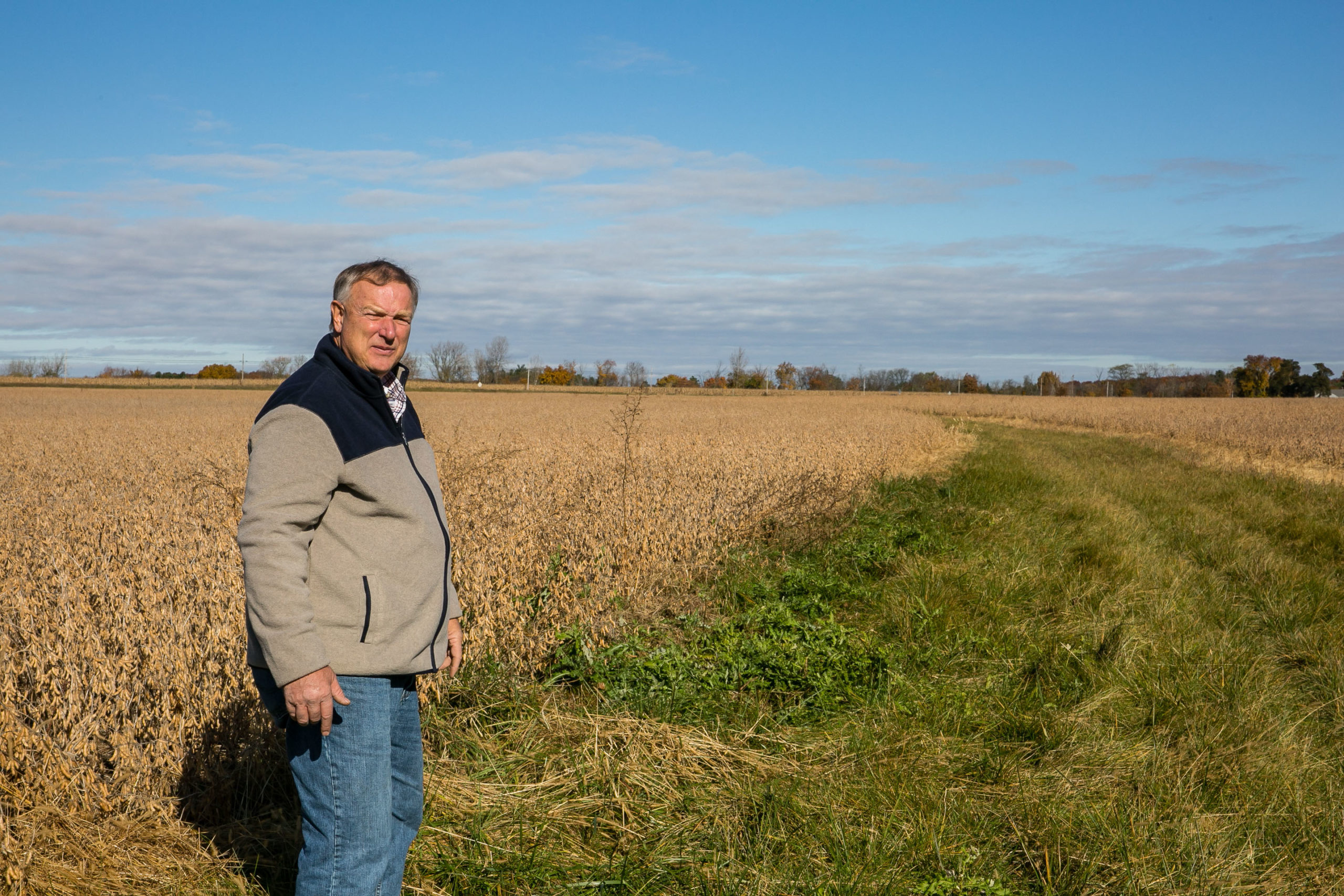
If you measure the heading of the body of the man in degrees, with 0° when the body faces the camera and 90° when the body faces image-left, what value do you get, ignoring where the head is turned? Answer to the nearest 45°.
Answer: approximately 315°
